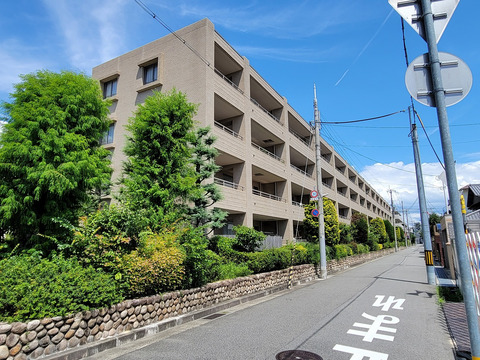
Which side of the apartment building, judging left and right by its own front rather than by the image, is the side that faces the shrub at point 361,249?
left

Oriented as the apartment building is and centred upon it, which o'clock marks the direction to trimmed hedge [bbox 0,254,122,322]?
The trimmed hedge is roughly at 2 o'clock from the apartment building.

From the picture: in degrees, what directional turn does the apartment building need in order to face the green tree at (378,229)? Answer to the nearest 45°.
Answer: approximately 90° to its left

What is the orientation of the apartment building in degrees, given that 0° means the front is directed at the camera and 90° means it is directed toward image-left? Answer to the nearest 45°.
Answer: approximately 315°

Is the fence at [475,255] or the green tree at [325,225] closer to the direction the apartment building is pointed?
the fence

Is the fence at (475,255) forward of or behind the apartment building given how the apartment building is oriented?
forward
